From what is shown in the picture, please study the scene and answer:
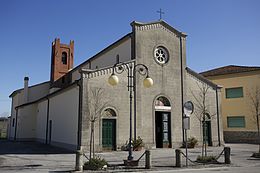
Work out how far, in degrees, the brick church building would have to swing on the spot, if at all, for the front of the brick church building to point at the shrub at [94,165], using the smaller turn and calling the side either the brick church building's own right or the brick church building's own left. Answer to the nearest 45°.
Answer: approximately 45° to the brick church building's own right

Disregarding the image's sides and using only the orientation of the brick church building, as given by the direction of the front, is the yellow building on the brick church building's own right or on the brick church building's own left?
on the brick church building's own left

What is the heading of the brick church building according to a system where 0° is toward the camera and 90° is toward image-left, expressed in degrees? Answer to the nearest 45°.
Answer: approximately 315°
